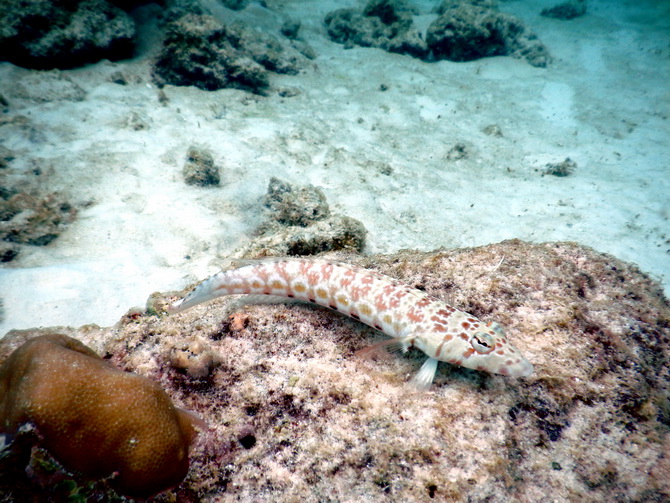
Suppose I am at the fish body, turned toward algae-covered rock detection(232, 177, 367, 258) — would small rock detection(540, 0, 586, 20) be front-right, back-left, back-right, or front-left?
front-right

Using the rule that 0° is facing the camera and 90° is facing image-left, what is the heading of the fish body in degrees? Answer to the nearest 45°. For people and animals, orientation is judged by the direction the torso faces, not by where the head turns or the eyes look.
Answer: approximately 315°

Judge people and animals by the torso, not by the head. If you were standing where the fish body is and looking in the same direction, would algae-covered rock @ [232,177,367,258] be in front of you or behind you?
behind

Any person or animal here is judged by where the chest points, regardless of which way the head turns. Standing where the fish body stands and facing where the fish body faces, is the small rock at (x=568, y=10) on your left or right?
on your left

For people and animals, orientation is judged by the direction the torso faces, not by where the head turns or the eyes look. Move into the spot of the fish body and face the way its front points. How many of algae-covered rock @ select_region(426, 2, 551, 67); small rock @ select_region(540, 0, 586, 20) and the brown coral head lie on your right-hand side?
1

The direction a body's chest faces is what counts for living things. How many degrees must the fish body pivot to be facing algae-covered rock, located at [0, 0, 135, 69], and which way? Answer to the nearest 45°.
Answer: approximately 180°

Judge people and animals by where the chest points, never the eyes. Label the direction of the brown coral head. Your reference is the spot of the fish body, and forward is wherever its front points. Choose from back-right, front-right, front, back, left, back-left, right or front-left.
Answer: right

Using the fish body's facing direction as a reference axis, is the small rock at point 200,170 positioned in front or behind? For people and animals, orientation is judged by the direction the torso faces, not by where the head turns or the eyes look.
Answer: behind

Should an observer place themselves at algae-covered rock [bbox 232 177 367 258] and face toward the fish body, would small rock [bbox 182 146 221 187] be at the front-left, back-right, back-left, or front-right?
back-right

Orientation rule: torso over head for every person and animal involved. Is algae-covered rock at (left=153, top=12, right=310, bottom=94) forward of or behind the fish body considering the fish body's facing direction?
behind
